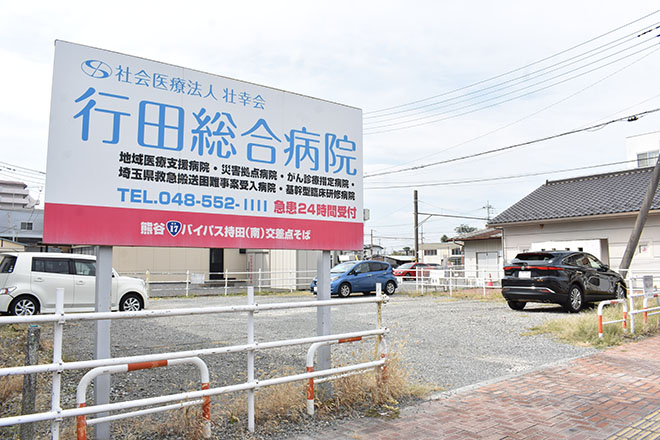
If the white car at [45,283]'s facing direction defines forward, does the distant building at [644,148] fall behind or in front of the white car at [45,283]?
in front

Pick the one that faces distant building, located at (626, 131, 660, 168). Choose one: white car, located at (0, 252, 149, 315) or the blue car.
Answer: the white car

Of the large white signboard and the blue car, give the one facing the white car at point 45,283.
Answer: the blue car

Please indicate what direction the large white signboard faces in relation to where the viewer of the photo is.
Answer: facing the viewer and to the right of the viewer

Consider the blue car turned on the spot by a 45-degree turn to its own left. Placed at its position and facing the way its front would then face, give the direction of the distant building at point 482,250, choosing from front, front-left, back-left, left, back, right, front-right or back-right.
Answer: back-left

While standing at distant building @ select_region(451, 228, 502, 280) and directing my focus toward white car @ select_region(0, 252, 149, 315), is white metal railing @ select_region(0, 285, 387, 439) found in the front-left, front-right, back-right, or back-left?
front-left

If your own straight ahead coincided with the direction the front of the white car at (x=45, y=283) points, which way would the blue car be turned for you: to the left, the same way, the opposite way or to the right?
the opposite way

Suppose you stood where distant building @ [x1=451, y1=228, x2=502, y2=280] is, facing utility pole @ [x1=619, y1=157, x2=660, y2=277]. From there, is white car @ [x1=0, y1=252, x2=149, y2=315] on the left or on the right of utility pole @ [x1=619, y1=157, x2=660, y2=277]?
right

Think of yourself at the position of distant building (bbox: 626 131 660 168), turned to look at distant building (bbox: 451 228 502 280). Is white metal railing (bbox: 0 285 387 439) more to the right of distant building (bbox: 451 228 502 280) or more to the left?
left

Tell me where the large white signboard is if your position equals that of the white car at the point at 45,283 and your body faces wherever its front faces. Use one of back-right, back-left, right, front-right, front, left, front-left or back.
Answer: right

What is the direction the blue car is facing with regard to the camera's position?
facing the viewer and to the left of the viewer

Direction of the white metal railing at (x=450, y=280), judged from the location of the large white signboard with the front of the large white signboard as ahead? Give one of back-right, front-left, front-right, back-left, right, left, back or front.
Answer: left

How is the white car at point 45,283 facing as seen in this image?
to the viewer's right

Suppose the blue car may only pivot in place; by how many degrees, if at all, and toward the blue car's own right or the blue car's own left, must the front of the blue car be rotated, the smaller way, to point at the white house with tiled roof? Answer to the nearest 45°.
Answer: approximately 135° to the blue car's own left

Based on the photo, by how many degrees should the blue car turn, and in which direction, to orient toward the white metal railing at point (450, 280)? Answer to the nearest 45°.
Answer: approximately 180°

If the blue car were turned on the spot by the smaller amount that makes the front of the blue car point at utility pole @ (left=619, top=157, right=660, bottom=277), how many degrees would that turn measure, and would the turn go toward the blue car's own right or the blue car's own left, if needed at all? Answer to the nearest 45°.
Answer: approximately 90° to the blue car's own left

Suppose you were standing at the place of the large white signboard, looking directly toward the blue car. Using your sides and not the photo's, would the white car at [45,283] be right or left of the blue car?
left

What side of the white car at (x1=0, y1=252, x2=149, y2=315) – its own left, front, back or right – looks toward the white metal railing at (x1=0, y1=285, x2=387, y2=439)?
right

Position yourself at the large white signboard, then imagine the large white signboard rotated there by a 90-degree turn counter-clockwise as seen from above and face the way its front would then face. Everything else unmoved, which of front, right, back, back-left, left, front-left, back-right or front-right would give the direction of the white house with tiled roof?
front

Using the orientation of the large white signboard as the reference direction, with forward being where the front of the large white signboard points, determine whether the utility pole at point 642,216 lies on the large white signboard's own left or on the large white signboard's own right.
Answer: on the large white signboard's own left

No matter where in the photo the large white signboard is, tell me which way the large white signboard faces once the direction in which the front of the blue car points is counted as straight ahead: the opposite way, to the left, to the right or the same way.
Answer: to the left

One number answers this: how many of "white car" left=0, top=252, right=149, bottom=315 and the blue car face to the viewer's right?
1
